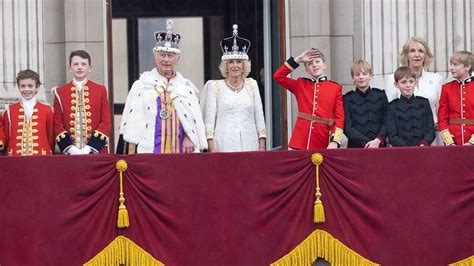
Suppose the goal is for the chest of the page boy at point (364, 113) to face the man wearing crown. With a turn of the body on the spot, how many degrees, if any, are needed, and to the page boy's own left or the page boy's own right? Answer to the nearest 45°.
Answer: approximately 90° to the page boy's own right

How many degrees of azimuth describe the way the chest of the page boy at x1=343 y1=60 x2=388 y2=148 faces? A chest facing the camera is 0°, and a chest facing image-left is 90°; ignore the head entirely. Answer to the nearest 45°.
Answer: approximately 0°

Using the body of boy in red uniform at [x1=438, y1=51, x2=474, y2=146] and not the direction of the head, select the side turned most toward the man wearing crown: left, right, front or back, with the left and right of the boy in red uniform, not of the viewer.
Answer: right
